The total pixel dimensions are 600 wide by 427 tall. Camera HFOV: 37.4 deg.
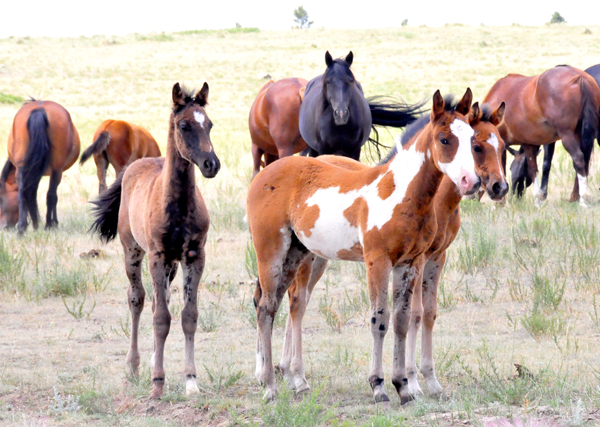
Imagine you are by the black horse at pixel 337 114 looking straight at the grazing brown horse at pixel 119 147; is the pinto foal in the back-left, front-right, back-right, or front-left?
back-left

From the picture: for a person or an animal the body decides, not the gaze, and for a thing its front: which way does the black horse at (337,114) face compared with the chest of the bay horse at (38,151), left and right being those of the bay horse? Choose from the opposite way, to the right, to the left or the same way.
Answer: the opposite way

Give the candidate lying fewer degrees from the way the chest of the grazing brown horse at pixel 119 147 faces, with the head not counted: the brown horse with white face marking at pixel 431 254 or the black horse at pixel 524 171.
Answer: the black horse

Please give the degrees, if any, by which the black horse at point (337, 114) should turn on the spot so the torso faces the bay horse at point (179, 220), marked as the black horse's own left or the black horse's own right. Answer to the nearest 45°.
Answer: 0° — it already faces it

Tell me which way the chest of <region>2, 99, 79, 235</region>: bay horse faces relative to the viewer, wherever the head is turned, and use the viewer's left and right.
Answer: facing away from the viewer

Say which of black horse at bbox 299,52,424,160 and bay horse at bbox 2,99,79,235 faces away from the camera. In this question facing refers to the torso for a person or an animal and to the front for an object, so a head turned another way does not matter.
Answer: the bay horse

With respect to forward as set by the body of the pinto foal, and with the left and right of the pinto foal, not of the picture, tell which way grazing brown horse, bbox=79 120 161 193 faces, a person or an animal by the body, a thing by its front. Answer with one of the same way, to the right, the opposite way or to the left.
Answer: to the left

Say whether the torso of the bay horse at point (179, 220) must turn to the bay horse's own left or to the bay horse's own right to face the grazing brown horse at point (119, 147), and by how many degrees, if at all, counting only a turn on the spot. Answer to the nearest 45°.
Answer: approximately 135° to the bay horse's own left

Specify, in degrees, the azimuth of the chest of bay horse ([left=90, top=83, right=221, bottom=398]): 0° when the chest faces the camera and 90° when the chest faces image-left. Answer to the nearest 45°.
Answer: approximately 315°
